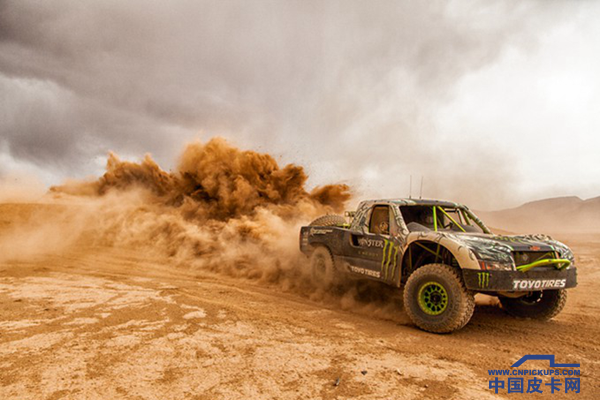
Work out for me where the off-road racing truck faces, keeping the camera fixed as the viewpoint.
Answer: facing the viewer and to the right of the viewer
